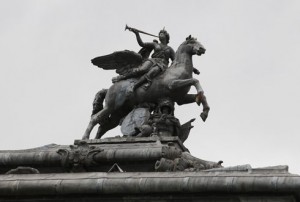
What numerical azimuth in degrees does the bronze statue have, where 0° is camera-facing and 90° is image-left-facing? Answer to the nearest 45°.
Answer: approximately 270°
